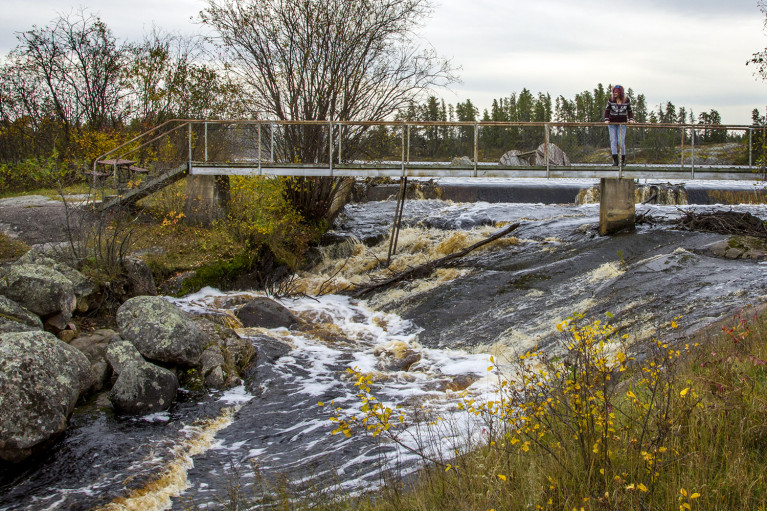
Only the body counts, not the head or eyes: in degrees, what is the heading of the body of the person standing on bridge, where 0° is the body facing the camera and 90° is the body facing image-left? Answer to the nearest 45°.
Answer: approximately 0°

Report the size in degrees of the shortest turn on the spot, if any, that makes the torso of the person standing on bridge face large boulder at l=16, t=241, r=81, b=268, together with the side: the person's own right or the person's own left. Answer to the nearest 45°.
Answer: approximately 45° to the person's own right

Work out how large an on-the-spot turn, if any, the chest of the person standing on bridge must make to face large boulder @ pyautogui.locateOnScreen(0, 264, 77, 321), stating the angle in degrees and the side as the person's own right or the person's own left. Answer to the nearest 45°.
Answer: approximately 45° to the person's own right

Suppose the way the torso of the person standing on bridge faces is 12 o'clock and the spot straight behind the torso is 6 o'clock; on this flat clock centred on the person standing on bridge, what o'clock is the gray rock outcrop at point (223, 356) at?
The gray rock outcrop is roughly at 1 o'clock from the person standing on bridge.

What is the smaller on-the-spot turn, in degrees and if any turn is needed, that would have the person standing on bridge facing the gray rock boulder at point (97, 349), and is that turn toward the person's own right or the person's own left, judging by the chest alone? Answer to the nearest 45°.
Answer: approximately 45° to the person's own right
